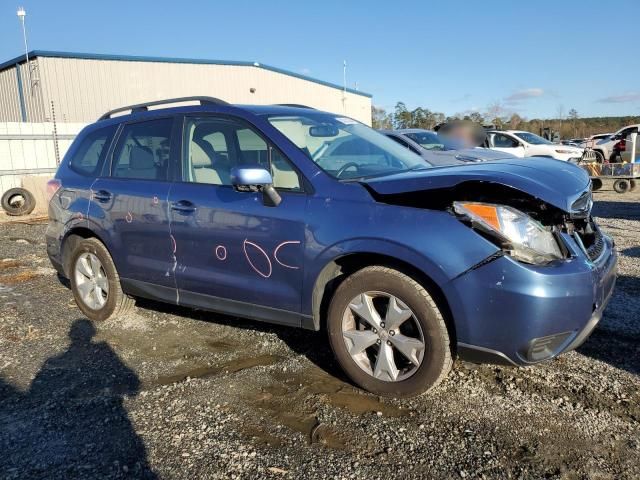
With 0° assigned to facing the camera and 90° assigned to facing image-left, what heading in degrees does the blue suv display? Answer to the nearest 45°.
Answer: approximately 315°

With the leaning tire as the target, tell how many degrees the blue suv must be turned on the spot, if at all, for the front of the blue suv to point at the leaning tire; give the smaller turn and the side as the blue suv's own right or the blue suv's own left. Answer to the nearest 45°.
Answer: approximately 180°

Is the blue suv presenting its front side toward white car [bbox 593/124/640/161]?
no

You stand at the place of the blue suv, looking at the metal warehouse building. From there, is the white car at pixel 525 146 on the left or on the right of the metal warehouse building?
right

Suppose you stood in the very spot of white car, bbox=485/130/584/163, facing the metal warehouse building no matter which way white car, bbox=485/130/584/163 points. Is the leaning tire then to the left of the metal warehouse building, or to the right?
left

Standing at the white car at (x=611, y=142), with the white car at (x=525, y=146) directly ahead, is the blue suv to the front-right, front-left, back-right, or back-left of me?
front-left

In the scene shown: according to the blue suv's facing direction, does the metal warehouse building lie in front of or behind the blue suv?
behind

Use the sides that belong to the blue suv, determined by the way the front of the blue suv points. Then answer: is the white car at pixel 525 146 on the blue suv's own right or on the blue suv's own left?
on the blue suv's own left
